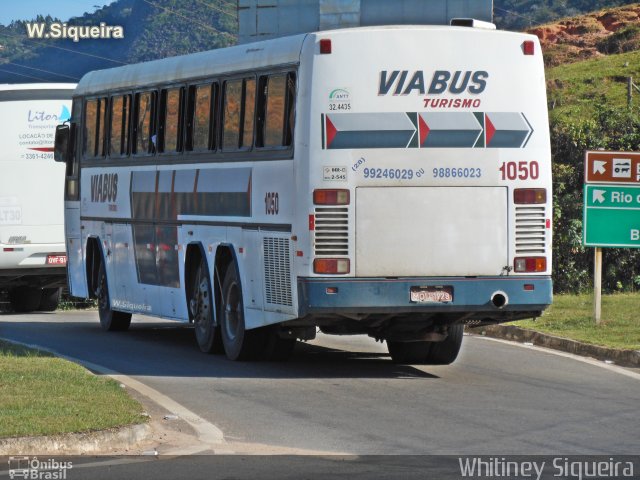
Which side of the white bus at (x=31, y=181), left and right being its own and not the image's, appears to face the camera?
back

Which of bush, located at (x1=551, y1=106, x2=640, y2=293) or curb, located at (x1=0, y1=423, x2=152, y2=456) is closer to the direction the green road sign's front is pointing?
the curb

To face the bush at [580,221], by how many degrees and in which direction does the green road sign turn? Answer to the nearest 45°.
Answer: approximately 180°

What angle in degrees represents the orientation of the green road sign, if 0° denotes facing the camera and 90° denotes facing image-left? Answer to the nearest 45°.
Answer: approximately 0°

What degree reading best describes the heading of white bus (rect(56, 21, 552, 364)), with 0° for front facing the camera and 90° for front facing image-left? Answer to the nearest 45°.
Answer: approximately 135°

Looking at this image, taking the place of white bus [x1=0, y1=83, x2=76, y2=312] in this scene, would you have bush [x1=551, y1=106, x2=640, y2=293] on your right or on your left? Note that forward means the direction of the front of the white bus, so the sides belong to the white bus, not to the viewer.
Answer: on your right

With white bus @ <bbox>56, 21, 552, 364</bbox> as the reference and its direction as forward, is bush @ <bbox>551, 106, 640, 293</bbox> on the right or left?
on its right

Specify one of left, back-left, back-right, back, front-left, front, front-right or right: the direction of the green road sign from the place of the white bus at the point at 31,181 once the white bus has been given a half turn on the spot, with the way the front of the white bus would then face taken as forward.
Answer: front-left

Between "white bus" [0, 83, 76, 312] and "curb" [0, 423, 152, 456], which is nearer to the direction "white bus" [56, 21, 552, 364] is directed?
the "white bus" [0, 83, 76, 312]

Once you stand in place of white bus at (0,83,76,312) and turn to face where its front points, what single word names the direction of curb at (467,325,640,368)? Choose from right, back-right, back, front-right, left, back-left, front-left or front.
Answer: back-right
